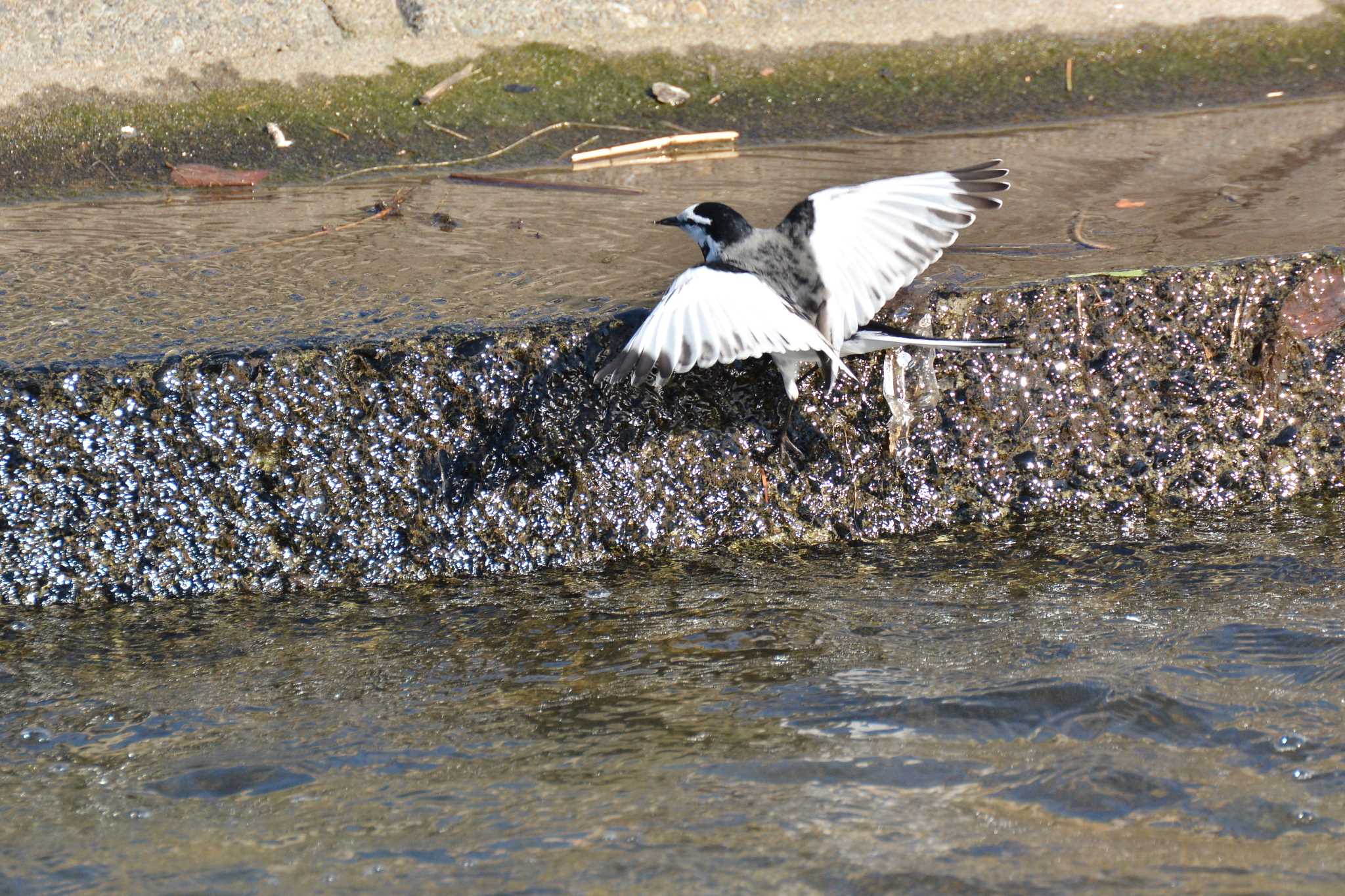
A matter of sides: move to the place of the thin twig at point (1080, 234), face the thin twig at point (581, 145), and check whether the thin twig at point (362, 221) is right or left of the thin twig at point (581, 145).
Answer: left

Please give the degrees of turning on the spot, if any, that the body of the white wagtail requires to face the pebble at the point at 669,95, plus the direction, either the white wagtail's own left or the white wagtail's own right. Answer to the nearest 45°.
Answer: approximately 45° to the white wagtail's own right

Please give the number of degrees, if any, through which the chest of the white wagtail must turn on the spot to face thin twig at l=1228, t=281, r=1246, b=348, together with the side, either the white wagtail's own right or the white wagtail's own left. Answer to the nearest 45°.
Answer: approximately 135° to the white wagtail's own right

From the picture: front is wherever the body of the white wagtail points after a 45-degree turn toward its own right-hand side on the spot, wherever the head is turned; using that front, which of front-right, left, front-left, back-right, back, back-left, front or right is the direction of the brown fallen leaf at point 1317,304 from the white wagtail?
right

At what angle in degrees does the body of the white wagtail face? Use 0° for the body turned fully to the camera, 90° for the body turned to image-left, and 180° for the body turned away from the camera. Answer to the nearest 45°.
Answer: approximately 135°

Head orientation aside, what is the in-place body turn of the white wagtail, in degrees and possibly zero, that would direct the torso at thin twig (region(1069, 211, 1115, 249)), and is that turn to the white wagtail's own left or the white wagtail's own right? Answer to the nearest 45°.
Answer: approximately 90° to the white wagtail's own right

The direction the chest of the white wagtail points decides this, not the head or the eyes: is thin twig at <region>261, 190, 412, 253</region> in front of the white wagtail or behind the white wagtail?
in front

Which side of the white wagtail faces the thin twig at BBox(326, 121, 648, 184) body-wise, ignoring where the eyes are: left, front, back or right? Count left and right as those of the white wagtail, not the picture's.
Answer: front
